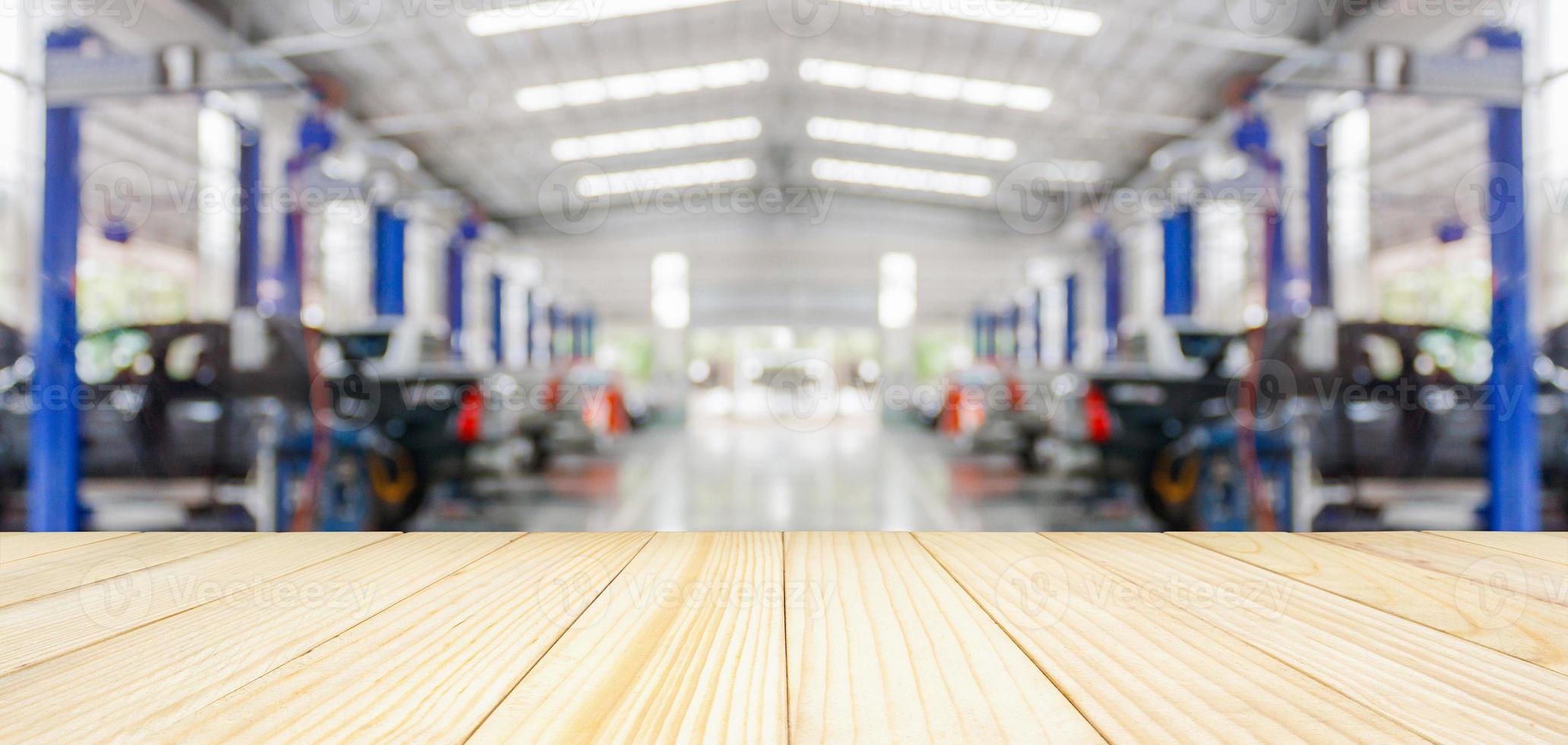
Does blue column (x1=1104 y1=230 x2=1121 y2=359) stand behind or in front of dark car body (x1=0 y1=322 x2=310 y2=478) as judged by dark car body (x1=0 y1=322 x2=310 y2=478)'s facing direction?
behind

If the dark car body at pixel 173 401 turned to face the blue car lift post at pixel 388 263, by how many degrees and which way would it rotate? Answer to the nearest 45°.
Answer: approximately 135° to its right

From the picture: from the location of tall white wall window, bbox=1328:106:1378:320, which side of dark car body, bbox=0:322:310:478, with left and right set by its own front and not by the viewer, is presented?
back

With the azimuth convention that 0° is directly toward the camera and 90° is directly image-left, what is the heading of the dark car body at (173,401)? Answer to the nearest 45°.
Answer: approximately 90°

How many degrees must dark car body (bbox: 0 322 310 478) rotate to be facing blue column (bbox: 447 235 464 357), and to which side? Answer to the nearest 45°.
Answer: approximately 135° to its right

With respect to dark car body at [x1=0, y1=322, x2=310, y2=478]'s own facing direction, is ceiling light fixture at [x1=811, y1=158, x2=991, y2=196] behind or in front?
behind
